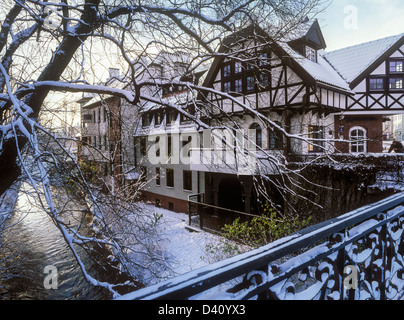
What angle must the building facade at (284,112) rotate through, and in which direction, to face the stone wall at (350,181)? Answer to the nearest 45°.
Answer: approximately 45° to its left

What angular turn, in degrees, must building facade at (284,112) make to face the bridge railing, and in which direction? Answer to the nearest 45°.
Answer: approximately 45° to its left

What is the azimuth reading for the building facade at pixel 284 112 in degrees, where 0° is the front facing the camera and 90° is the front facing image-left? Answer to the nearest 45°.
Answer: approximately 45°

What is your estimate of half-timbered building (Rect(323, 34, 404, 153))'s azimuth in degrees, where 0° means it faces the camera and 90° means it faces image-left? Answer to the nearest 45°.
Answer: approximately 0°

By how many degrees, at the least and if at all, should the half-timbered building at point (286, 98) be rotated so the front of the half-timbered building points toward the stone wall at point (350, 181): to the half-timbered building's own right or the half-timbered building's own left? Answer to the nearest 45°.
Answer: approximately 90° to the half-timbered building's own left
